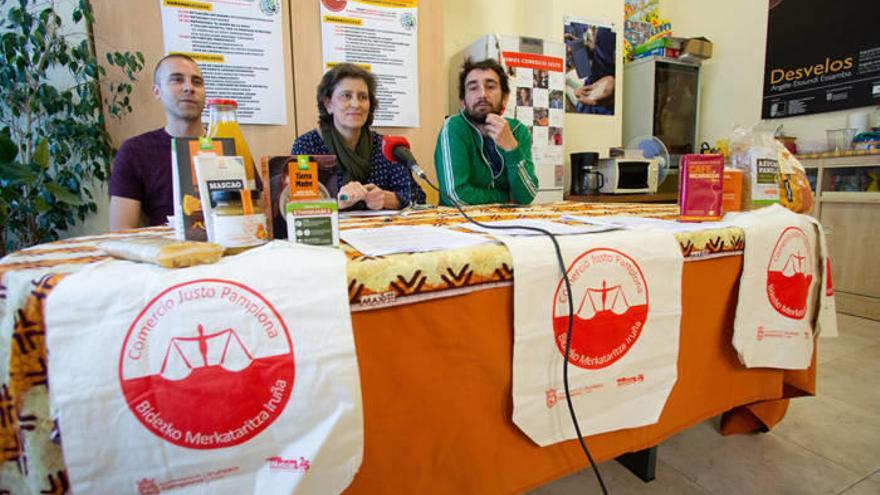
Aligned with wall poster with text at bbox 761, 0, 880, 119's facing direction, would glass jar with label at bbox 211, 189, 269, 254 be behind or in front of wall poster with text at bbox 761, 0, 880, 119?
in front

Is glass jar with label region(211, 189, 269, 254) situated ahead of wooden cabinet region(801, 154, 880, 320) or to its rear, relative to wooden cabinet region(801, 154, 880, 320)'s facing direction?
ahead

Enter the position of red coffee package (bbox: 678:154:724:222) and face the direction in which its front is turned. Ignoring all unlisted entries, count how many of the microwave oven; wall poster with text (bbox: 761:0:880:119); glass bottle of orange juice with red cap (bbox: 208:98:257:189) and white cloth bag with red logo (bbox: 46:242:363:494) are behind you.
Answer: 2

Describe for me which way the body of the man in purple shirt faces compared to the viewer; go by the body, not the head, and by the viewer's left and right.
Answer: facing the viewer and to the right of the viewer

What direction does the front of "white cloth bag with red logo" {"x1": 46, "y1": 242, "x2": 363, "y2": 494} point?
toward the camera

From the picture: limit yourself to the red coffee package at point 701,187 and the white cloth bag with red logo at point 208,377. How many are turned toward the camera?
2

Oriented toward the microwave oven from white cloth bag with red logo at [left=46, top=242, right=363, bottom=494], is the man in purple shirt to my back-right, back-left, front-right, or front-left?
front-left

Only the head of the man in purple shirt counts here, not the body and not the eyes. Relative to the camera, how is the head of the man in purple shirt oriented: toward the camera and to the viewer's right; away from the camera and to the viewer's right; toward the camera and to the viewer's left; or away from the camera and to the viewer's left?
toward the camera and to the viewer's right

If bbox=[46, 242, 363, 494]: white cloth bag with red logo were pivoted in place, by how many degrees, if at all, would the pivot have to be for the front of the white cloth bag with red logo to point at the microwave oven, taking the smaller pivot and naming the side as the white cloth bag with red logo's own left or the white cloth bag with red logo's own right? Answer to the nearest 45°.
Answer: approximately 135° to the white cloth bag with red logo's own left

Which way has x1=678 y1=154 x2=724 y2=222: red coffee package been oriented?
toward the camera

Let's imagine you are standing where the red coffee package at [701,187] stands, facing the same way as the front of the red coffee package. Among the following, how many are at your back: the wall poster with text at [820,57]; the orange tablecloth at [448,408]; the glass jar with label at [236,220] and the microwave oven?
2
